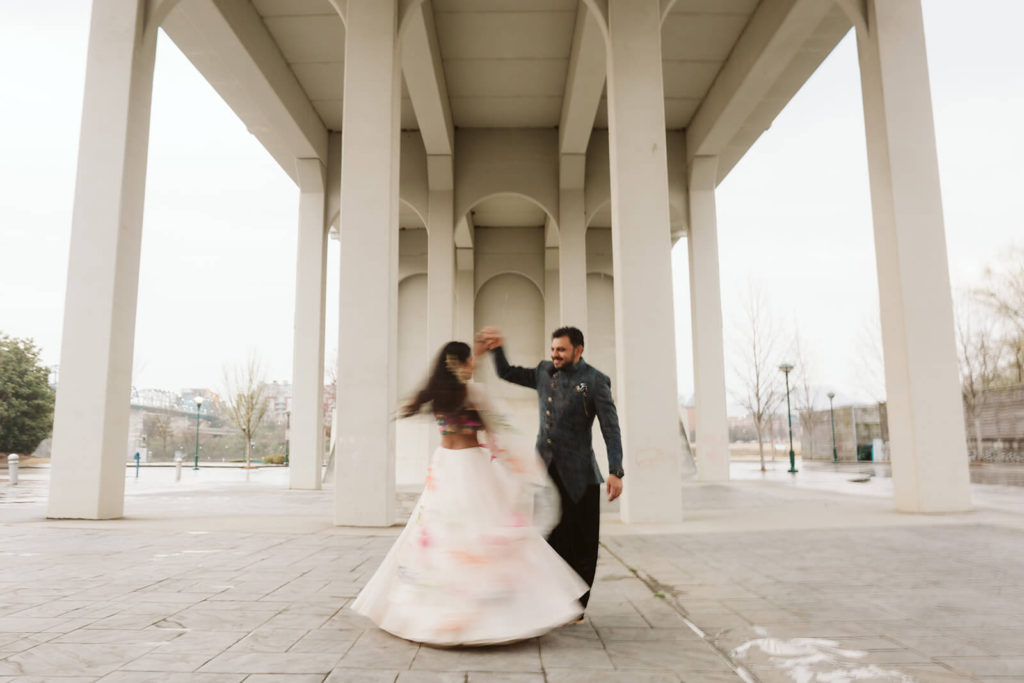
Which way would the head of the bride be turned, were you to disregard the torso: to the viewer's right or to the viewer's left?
to the viewer's right

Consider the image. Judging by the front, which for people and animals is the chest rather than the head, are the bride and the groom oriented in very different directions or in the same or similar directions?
very different directions

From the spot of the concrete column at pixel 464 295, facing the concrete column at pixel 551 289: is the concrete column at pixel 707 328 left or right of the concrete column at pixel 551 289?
right

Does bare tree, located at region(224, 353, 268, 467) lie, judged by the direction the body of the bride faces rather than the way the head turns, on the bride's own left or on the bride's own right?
on the bride's own left

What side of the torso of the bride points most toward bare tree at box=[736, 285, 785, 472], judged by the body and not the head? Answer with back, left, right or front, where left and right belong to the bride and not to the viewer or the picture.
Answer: front

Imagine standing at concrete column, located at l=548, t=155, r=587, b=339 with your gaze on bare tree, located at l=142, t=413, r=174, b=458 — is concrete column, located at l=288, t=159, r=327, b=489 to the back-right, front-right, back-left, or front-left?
front-left

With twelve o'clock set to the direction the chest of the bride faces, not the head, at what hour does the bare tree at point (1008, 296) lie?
The bare tree is roughly at 12 o'clock from the bride.

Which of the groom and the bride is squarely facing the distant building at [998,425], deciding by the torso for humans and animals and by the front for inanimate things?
the bride

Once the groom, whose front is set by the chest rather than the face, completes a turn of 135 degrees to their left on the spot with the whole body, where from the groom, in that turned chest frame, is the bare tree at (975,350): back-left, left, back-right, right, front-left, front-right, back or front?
front-left

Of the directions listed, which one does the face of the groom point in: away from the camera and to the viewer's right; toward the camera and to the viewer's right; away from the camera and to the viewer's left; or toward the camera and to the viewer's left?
toward the camera and to the viewer's left

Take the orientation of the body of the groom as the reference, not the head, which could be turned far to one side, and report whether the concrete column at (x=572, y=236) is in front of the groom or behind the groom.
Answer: behind

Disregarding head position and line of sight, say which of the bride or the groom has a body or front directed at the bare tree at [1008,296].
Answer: the bride

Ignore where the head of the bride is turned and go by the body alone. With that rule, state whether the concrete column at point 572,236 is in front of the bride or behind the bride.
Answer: in front

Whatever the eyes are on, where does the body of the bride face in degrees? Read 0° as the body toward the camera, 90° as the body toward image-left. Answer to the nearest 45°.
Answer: approximately 225°

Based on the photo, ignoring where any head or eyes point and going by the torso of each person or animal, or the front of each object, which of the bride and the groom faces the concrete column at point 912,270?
the bride
